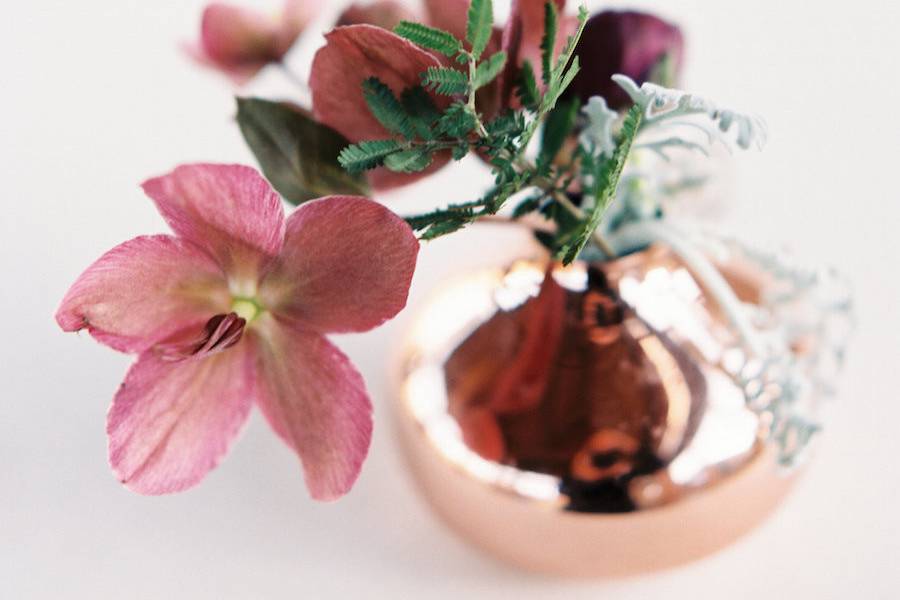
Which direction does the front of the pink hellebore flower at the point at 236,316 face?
toward the camera
